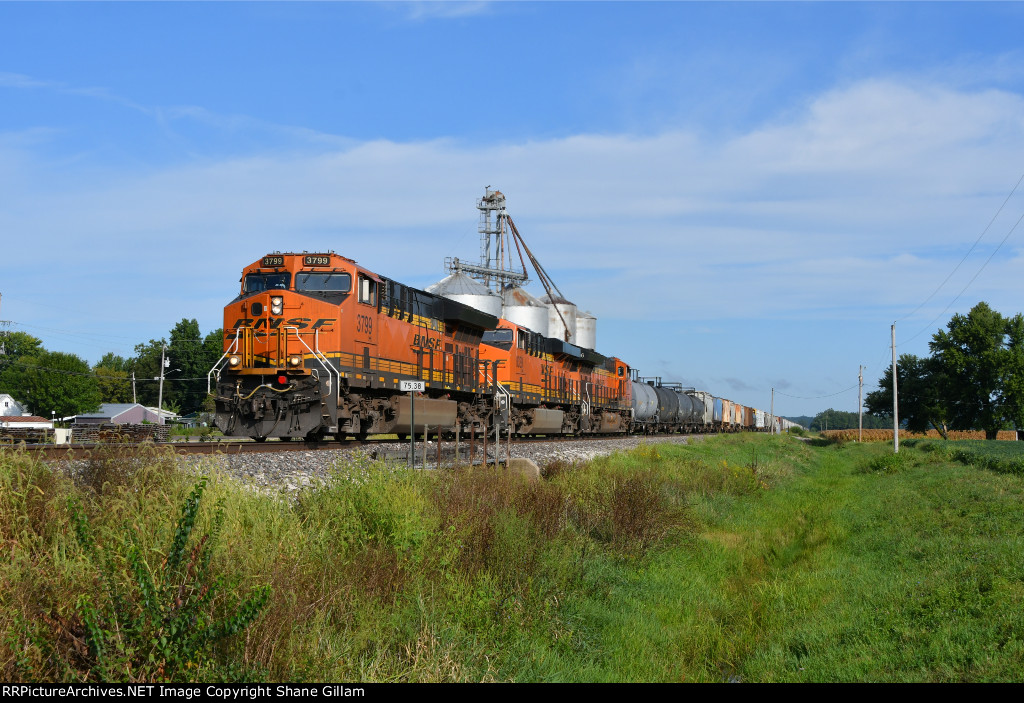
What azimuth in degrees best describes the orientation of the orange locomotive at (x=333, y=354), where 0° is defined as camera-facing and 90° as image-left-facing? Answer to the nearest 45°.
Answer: approximately 45°
